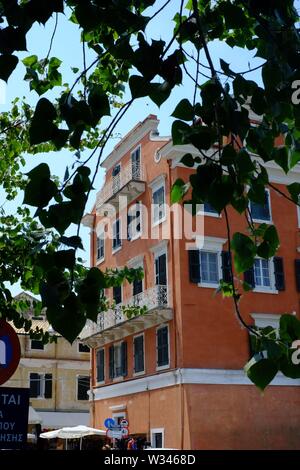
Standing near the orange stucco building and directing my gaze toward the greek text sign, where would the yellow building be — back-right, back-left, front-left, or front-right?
back-right

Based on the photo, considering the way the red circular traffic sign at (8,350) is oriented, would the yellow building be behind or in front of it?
behind

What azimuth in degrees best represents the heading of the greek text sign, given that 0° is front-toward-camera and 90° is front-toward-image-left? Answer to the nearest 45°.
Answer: approximately 0°

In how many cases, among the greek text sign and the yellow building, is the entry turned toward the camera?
2

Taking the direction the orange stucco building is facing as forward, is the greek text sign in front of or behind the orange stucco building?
in front

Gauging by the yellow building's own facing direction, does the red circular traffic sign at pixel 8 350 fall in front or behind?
in front

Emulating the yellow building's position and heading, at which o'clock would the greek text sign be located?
The greek text sign is roughly at 12 o'clock from the yellow building.

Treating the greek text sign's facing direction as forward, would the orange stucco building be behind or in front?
behind

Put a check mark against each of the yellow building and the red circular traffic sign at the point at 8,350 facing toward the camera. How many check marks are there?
2

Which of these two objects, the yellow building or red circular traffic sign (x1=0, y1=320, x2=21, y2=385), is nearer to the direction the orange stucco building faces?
the red circular traffic sign

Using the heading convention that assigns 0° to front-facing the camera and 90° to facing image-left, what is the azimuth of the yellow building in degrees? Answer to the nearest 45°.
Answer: approximately 0°

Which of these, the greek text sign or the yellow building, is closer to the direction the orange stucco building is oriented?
the greek text sign
